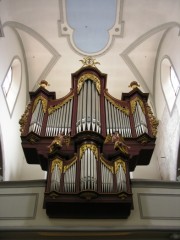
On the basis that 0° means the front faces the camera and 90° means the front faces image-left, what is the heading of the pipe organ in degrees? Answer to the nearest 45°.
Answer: approximately 0°
